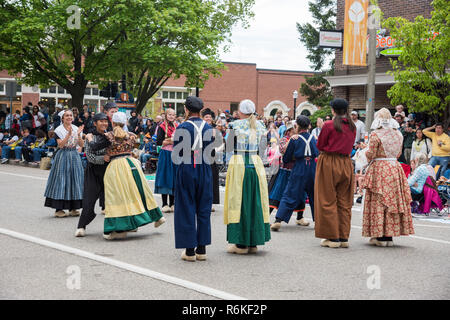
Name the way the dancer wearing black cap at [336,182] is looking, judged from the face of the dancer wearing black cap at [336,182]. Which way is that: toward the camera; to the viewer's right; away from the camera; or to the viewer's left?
away from the camera

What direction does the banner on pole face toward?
toward the camera

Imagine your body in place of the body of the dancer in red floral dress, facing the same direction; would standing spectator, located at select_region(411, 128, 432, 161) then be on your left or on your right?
on your right

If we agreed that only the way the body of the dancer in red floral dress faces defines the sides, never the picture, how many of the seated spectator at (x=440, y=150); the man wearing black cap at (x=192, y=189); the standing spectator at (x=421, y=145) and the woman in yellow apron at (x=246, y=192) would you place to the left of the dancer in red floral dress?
2

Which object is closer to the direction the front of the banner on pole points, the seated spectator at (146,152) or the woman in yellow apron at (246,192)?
the woman in yellow apron

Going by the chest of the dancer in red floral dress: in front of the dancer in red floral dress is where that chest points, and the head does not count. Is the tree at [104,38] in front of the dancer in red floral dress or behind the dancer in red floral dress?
in front

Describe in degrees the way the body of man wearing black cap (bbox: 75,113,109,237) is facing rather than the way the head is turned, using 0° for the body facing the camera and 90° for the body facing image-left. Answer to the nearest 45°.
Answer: approximately 315°

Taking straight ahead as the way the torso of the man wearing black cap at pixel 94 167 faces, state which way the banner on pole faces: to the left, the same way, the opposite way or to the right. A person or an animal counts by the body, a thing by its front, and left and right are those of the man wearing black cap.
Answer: to the right

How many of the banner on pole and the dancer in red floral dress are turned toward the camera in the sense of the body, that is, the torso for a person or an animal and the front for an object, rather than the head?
1

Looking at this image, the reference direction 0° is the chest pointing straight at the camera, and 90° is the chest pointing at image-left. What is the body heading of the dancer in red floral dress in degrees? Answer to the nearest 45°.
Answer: approximately 135°

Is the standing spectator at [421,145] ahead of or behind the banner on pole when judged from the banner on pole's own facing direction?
ahead

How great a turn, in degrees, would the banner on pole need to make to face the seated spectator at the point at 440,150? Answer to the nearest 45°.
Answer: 0° — it already faces them

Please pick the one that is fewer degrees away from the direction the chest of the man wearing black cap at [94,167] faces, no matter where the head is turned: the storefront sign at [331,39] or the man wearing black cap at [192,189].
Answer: the man wearing black cap

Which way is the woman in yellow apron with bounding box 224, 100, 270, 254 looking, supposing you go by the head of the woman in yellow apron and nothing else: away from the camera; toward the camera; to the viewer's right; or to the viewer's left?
away from the camera

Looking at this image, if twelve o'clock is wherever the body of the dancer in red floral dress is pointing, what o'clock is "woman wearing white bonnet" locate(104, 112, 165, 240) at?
The woman wearing white bonnet is roughly at 10 o'clock from the dancer in red floral dress.

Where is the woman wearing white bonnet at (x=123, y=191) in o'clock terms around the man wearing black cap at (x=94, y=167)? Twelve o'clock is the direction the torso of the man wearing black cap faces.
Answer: The woman wearing white bonnet is roughly at 12 o'clock from the man wearing black cap.

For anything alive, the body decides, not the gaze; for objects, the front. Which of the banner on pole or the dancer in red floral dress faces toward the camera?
the banner on pole

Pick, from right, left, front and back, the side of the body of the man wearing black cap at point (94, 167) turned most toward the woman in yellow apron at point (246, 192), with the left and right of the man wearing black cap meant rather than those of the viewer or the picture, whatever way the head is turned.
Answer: front

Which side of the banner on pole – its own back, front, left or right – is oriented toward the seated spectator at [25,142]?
right

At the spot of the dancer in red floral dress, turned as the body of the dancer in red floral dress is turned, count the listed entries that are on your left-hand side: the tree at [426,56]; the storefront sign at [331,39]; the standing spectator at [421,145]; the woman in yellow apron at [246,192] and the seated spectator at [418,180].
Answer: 1

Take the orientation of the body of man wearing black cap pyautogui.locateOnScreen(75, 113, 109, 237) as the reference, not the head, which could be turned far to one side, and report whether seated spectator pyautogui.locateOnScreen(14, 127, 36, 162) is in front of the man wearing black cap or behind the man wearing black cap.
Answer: behind

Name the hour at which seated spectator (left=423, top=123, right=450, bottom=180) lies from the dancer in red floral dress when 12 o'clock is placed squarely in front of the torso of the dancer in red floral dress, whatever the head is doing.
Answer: The seated spectator is roughly at 2 o'clock from the dancer in red floral dress.
